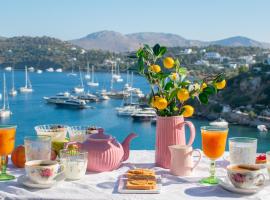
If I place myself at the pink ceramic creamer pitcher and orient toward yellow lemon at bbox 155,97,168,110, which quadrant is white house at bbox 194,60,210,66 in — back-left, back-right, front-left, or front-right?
front-right

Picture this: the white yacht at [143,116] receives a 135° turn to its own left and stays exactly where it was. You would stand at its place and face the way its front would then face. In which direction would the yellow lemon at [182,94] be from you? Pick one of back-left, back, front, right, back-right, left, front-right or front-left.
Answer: front-right

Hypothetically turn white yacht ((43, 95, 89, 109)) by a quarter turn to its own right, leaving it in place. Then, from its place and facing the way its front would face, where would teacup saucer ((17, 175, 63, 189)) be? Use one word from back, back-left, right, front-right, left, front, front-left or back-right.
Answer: back

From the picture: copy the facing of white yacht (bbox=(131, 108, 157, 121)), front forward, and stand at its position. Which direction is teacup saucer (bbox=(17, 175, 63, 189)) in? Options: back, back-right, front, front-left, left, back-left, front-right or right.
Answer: left

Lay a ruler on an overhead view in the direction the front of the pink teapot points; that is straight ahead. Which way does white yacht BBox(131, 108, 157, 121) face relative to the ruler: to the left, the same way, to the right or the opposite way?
the opposite way

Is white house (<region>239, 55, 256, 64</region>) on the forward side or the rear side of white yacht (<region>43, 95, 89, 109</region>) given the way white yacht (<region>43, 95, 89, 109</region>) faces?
on the rear side

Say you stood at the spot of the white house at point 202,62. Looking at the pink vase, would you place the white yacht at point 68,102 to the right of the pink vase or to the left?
right

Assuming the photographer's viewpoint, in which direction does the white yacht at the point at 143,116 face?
facing to the left of the viewer

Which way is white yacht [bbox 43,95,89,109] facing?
to the viewer's left

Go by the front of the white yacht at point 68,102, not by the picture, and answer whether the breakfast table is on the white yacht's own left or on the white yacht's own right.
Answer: on the white yacht's own left

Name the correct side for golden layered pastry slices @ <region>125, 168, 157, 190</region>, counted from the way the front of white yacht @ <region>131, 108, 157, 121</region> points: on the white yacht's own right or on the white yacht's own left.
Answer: on the white yacht's own left
